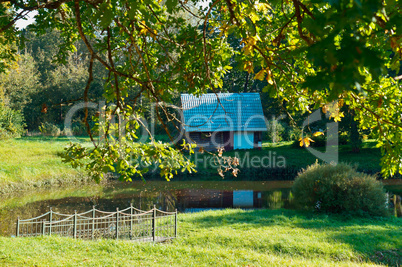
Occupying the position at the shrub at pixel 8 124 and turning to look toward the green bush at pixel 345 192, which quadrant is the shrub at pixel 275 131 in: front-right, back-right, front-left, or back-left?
front-left

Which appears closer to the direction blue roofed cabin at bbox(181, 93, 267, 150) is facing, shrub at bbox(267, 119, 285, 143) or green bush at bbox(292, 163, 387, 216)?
the green bush

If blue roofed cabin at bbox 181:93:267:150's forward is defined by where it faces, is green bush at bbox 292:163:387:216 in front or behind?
in front

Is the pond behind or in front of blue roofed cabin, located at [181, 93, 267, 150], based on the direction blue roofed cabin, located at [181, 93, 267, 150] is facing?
in front

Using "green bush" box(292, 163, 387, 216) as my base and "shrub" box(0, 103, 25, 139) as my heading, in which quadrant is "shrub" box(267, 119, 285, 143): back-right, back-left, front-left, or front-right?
front-right

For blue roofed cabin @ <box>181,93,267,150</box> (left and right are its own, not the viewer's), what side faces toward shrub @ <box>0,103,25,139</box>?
right

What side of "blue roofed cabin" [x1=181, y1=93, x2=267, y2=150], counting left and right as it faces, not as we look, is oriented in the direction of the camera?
front

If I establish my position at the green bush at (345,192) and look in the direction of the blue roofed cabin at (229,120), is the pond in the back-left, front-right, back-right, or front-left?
front-left

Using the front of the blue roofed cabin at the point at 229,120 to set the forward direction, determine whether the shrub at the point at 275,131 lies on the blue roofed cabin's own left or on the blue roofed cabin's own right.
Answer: on the blue roofed cabin's own left
